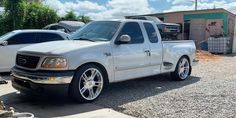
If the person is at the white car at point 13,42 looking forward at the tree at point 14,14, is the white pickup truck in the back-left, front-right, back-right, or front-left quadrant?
back-right

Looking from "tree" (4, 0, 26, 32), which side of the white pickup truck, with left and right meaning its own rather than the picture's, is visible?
right

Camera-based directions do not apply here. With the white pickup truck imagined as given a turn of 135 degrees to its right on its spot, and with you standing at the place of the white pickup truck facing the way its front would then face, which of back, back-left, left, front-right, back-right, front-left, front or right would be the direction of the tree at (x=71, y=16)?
front

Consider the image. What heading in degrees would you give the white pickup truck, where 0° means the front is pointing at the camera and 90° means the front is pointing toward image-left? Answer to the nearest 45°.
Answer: approximately 45°

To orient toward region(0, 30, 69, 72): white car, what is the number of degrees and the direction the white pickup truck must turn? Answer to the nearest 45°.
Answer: approximately 90° to its right
